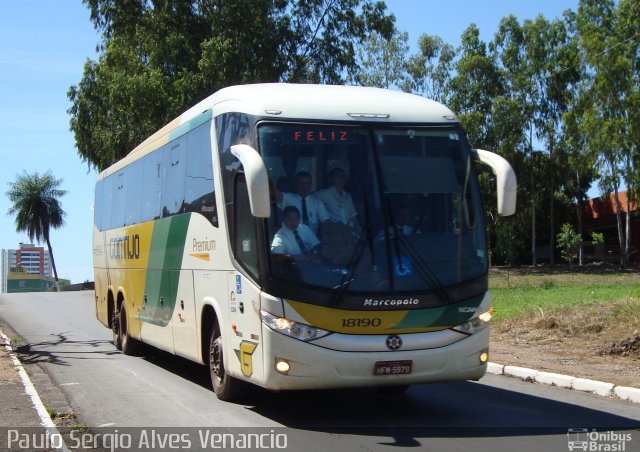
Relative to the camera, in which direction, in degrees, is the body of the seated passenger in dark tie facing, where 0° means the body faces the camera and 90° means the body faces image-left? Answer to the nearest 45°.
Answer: approximately 315°

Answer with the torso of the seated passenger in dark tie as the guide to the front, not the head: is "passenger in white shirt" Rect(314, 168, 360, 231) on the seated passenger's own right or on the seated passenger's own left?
on the seated passenger's own left

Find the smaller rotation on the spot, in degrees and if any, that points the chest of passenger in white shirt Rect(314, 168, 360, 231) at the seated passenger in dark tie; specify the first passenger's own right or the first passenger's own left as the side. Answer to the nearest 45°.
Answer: approximately 90° to the first passenger's own right

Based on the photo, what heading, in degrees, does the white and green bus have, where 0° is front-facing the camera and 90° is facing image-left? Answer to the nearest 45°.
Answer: approximately 315°

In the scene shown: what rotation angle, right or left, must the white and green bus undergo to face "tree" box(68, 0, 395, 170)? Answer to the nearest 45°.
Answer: approximately 135° to its left

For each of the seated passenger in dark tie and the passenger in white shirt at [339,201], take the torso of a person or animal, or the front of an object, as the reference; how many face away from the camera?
0

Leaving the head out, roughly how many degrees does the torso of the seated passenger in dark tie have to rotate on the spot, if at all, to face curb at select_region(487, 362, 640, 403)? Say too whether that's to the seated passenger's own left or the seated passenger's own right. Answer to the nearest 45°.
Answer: approximately 90° to the seated passenger's own left

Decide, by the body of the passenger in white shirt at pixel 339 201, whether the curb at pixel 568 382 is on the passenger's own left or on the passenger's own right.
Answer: on the passenger's own left

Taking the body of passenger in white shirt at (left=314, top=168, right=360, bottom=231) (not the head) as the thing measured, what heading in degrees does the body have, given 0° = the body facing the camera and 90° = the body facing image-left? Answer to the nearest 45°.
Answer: approximately 0°
